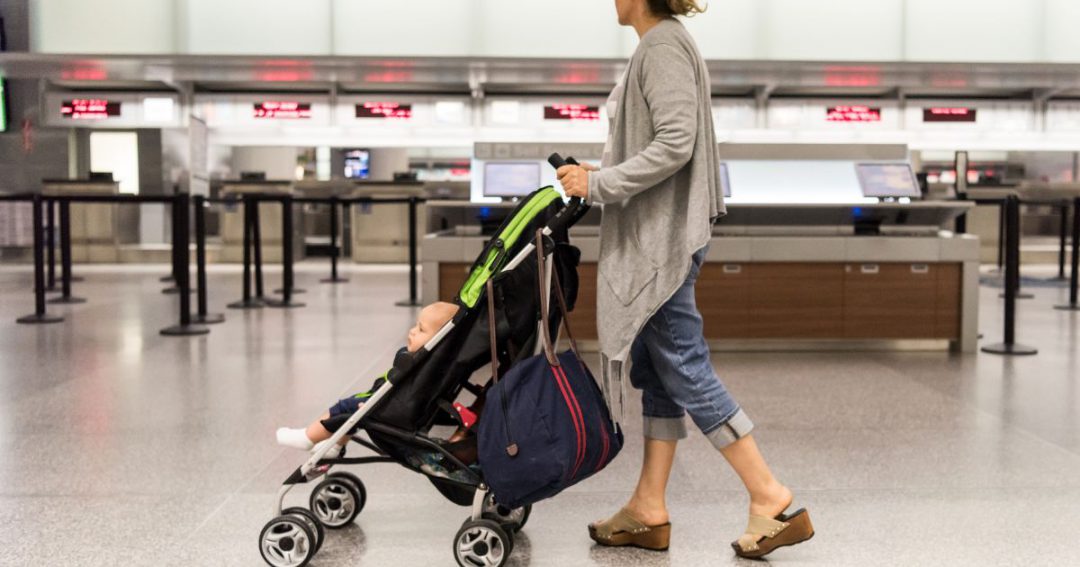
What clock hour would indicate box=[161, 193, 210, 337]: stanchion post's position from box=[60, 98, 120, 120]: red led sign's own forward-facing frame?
The stanchion post is roughly at 12 o'clock from the red led sign.

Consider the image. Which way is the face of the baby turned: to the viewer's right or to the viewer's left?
to the viewer's left

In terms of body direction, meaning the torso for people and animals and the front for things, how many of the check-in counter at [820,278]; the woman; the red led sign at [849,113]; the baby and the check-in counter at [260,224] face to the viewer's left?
2

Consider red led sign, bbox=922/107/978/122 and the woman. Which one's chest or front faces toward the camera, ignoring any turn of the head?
the red led sign

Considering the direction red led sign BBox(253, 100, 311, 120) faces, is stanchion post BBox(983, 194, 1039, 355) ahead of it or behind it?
ahead

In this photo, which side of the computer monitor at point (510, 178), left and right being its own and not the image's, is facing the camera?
front

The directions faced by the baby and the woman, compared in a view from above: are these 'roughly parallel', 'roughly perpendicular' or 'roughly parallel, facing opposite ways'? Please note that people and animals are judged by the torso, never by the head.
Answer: roughly parallel

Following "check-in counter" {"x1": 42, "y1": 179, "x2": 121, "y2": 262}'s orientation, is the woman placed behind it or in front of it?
in front

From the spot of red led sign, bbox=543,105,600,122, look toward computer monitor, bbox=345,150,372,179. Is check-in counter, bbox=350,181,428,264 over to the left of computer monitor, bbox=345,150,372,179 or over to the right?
left

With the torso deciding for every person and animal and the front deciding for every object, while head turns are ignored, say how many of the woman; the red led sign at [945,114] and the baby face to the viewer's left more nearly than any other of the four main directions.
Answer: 2

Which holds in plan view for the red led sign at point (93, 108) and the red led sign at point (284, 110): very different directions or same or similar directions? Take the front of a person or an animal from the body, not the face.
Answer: same or similar directions

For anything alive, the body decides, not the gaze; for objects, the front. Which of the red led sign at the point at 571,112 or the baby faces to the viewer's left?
the baby

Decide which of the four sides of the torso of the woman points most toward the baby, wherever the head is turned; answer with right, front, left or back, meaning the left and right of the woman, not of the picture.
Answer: front

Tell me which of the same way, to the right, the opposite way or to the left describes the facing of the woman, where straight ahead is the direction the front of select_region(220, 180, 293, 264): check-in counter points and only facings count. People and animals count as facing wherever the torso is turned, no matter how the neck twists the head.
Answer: to the right

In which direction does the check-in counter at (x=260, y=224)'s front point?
toward the camera

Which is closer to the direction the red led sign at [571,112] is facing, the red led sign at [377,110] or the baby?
the baby

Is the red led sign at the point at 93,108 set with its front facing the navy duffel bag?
yes
